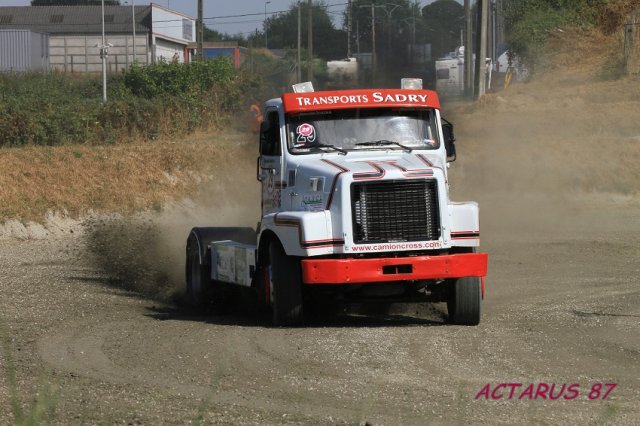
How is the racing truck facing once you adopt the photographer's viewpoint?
facing the viewer and to the right of the viewer

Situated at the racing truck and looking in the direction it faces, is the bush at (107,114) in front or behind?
behind

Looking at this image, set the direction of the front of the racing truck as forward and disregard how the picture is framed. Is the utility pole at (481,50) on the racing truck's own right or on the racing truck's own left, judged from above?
on the racing truck's own left

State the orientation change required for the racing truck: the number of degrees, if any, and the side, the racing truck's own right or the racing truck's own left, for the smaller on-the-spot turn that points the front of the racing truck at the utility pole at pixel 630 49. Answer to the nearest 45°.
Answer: approximately 135° to the racing truck's own left

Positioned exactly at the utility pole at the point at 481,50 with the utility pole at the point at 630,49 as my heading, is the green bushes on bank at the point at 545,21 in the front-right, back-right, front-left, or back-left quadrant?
front-left

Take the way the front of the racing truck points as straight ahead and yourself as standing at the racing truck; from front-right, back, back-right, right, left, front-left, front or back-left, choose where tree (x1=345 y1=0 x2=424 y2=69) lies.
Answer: back-left

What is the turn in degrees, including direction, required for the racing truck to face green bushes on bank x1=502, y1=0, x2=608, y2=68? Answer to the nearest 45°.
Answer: approximately 135° to its left
